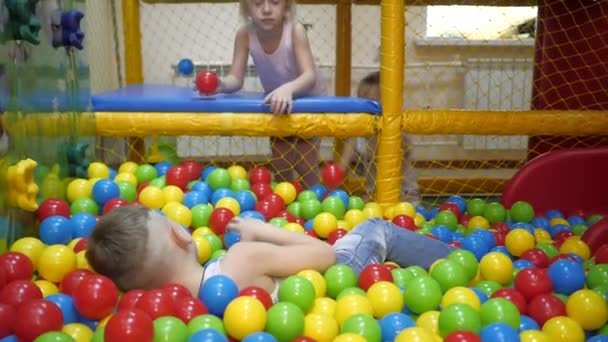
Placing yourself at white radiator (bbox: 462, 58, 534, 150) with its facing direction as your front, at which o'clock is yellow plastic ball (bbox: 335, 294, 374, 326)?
The yellow plastic ball is roughly at 12 o'clock from the white radiator.

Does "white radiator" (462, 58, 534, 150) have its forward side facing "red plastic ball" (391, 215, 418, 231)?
yes

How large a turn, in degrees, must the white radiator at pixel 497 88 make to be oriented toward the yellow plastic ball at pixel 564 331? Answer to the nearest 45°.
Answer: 0° — it already faces it

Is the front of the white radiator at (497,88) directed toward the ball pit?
yes

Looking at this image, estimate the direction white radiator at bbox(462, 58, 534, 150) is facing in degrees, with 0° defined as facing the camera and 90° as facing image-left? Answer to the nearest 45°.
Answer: approximately 0°

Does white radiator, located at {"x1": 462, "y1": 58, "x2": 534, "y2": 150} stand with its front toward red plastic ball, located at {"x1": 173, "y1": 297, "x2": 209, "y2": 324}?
yes

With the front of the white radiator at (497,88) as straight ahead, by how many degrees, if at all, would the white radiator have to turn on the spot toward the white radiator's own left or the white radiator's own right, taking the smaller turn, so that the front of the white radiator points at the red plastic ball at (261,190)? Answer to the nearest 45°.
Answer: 0° — it already faces it

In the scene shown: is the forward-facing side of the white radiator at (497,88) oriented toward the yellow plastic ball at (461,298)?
yes

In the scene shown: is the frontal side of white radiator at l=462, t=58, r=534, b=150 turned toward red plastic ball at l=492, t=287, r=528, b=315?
yes

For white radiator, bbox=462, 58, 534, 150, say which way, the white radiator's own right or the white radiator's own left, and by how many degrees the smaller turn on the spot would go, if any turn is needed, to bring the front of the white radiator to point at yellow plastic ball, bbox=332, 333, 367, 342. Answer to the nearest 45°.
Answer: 0° — it already faces it

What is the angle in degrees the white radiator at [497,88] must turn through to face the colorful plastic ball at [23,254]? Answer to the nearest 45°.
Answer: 0° — it already faces it
